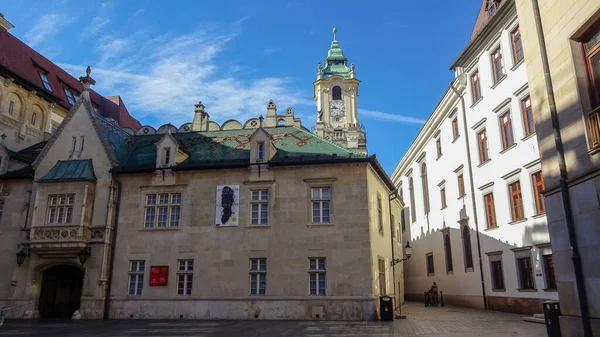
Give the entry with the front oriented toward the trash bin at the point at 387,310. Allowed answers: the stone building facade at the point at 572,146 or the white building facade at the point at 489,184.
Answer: the white building facade

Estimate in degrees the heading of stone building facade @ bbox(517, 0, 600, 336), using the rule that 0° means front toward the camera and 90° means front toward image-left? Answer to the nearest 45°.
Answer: approximately 45°

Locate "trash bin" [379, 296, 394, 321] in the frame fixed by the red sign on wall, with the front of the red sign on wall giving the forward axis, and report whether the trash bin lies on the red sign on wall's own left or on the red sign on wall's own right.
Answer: on the red sign on wall's own left

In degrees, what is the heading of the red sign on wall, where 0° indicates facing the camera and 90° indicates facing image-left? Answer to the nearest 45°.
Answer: approximately 0°
